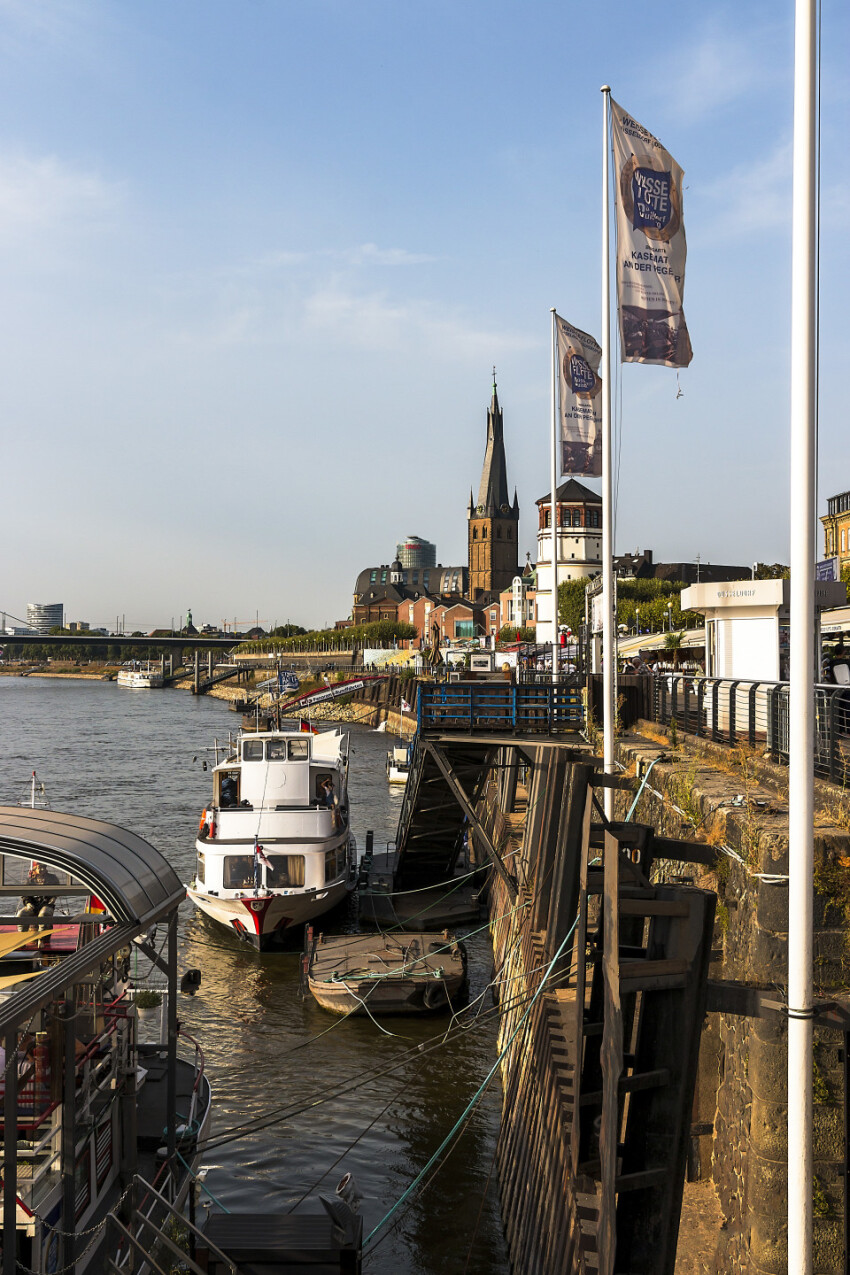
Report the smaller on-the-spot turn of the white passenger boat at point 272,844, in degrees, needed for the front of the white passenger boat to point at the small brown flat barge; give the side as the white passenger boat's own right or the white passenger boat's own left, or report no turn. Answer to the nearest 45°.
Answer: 0° — it already faces it

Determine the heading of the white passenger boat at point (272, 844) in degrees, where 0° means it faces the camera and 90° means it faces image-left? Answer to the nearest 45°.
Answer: approximately 0°
